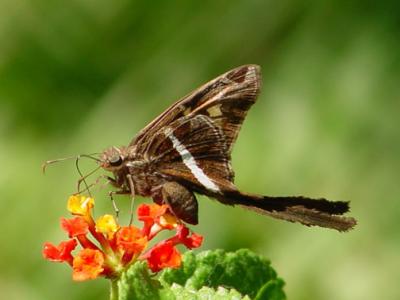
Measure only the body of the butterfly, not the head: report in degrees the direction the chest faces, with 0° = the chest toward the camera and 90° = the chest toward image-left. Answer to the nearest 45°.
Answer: approximately 90°
